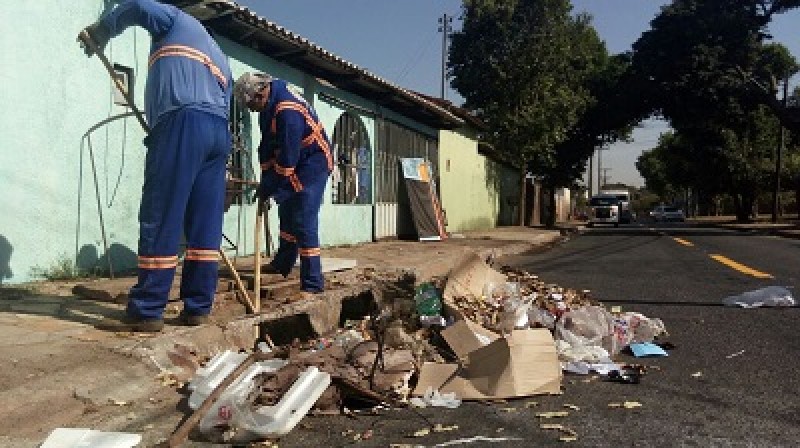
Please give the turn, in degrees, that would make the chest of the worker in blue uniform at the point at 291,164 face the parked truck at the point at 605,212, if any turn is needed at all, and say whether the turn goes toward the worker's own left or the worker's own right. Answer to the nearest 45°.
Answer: approximately 135° to the worker's own right

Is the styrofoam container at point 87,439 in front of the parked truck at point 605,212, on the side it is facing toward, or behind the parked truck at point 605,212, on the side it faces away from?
in front

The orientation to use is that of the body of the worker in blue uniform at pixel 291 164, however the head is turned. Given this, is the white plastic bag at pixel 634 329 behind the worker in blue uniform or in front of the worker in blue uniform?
behind

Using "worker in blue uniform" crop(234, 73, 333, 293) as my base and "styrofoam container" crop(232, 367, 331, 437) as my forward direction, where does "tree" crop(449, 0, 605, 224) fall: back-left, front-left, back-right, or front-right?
back-left

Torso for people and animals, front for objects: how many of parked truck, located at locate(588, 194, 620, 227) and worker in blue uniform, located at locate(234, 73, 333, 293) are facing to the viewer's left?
1

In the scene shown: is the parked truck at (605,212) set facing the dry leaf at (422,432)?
yes

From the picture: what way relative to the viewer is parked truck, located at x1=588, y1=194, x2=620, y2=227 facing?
toward the camera

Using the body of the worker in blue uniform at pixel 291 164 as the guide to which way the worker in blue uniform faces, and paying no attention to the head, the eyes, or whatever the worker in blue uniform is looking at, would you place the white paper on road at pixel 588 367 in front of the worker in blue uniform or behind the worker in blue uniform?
behind

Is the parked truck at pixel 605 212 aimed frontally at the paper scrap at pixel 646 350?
yes

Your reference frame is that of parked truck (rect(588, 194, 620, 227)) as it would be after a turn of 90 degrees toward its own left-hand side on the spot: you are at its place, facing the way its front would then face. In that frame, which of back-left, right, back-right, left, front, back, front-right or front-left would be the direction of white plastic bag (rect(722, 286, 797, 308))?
right

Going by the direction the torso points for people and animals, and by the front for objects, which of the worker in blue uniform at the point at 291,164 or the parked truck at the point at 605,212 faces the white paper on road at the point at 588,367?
the parked truck

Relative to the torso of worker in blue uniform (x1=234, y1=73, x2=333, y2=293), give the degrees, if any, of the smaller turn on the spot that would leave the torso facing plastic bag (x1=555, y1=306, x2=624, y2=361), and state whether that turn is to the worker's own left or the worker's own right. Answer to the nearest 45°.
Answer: approximately 180°

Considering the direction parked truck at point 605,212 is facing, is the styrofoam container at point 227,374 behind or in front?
in front

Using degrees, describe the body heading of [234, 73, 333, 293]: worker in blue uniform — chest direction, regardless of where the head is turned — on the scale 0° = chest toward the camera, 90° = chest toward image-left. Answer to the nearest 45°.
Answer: approximately 90°

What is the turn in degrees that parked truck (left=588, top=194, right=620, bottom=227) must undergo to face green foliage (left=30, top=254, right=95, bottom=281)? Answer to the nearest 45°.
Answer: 0° — it already faces it

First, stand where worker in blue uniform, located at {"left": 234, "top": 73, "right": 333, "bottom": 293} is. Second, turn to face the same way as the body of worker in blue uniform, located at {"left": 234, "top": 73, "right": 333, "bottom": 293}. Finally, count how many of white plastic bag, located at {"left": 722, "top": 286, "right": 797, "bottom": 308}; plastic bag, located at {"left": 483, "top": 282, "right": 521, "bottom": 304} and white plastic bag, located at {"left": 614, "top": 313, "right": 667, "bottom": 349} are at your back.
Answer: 3
